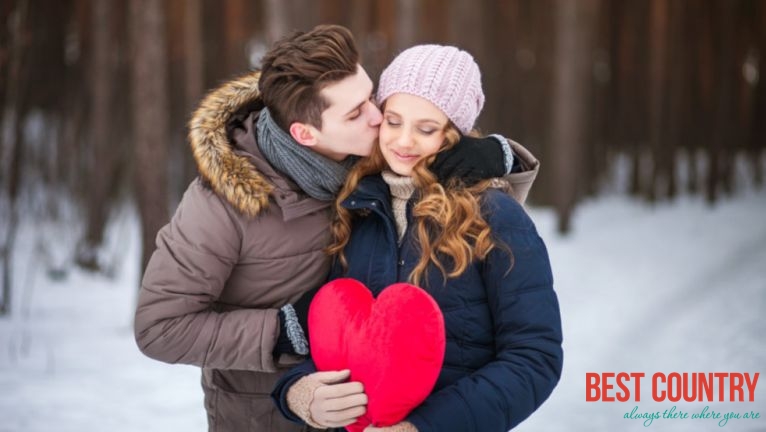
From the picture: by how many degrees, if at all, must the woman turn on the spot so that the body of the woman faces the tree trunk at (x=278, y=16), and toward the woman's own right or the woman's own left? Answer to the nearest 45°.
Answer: approximately 135° to the woman's own right

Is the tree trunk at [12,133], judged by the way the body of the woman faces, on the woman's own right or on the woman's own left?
on the woman's own right

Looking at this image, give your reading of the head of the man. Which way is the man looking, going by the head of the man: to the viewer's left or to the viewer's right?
to the viewer's right

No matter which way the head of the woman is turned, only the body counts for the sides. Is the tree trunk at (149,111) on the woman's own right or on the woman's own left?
on the woman's own right

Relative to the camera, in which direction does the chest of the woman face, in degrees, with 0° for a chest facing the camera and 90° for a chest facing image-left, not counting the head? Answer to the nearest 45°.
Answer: approximately 45°

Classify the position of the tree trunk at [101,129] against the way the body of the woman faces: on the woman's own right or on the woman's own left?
on the woman's own right
